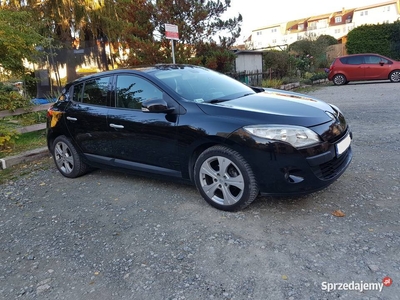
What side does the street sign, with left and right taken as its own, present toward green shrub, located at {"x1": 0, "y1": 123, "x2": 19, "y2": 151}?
front

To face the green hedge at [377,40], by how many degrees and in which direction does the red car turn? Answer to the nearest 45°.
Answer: approximately 90° to its left

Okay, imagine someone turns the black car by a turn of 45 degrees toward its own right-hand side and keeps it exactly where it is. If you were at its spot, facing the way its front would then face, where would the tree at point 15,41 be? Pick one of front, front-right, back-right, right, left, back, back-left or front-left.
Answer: back-right

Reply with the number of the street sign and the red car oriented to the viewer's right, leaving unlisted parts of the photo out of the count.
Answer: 1

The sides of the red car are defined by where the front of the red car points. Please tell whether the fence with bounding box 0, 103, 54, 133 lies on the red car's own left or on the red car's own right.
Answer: on the red car's own right

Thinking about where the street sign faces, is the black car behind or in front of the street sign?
in front

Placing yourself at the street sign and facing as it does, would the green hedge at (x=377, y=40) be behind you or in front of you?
behind

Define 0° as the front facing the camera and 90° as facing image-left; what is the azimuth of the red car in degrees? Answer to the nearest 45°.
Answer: approximately 270°

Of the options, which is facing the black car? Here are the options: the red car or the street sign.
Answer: the street sign

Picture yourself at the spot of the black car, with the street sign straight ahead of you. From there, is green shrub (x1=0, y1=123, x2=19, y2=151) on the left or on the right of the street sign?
left

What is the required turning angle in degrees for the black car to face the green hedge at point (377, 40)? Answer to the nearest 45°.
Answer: approximately 90° to its left

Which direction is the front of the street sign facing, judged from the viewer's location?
facing the viewer

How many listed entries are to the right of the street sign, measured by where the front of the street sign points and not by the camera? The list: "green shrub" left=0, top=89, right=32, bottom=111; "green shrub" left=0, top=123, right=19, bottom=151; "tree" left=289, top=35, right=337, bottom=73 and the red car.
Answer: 2
